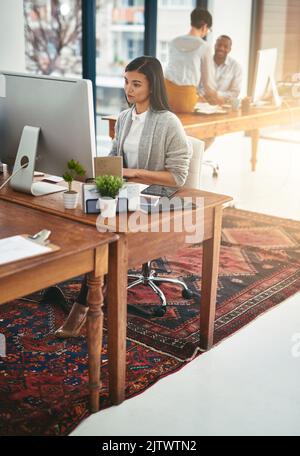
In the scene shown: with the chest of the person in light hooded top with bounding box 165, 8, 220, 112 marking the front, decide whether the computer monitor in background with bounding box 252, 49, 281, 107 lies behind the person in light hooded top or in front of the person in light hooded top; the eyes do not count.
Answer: in front

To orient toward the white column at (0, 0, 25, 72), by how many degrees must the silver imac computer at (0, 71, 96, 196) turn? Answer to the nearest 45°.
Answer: approximately 45° to its left

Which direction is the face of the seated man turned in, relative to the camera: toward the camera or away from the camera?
toward the camera

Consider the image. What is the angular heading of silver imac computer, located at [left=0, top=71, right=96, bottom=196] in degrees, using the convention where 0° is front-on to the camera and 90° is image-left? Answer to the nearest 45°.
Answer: approximately 225°

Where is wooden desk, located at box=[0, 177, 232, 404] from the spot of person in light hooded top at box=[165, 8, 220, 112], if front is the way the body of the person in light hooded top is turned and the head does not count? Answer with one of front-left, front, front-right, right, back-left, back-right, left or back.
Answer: back-right

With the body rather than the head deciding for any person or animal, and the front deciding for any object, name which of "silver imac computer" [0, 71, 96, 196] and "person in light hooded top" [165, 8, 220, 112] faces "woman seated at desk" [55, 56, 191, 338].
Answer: the silver imac computer

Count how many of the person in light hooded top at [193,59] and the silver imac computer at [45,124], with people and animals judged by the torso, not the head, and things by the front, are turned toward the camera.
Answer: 0

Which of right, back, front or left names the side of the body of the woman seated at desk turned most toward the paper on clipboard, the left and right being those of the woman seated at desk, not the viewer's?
front

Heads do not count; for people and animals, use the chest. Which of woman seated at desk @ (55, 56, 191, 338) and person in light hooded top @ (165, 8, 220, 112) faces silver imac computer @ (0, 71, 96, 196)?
the woman seated at desk

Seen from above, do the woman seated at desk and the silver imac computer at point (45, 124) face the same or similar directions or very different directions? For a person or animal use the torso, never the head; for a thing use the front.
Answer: very different directions

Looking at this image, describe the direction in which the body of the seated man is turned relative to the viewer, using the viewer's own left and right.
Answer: facing the viewer and to the left of the viewer

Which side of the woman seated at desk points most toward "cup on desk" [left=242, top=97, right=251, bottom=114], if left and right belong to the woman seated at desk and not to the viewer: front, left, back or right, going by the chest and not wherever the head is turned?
back

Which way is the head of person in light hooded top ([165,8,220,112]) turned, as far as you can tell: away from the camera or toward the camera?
away from the camera

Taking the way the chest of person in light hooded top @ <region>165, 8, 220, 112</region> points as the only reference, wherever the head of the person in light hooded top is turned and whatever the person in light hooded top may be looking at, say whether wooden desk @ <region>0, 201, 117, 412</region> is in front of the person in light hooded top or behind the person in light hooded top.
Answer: behind

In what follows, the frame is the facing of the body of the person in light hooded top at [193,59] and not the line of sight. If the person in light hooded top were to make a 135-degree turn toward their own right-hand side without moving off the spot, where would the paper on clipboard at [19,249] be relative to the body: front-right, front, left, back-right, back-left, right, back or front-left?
front

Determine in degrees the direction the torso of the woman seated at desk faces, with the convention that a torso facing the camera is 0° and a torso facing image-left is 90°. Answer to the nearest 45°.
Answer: approximately 45°
